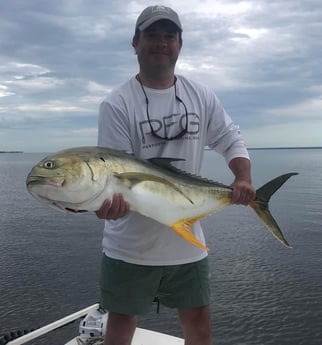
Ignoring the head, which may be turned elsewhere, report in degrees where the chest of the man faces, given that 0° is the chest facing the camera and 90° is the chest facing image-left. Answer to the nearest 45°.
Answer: approximately 0°
